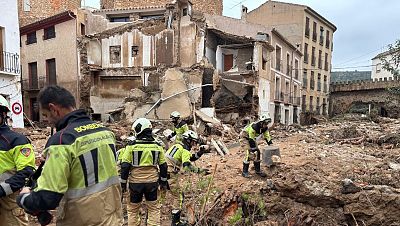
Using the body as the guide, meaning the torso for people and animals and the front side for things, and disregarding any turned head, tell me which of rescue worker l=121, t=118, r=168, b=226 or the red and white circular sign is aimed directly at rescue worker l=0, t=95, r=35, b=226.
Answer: the red and white circular sign

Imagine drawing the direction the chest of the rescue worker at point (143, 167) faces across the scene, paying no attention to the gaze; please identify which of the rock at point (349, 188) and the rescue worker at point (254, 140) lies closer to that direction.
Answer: the rescue worker

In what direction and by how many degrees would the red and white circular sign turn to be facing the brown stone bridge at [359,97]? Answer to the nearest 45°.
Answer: approximately 90° to its left

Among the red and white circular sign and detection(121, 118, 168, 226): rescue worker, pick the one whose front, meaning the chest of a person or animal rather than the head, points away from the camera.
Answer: the rescue worker

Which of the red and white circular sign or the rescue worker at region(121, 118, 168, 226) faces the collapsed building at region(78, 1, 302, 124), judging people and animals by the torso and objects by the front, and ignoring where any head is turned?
the rescue worker

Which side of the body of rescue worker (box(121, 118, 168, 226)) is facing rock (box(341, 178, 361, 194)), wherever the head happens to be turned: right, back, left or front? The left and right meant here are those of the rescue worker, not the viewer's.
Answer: right

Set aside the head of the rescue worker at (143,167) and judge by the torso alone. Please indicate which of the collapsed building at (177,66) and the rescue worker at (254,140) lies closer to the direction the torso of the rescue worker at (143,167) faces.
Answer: the collapsed building

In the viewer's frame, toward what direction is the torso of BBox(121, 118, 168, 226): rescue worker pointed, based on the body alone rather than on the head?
away from the camera

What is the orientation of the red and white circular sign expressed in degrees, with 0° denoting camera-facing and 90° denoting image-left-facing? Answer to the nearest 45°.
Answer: approximately 0°

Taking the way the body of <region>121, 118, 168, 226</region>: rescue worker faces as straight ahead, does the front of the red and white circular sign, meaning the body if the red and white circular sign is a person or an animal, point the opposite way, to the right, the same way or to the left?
the opposite way

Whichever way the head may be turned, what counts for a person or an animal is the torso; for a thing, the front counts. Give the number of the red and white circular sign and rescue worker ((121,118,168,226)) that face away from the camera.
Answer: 1

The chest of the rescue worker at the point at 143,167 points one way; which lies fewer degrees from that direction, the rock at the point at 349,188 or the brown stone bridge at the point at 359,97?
the brown stone bridge

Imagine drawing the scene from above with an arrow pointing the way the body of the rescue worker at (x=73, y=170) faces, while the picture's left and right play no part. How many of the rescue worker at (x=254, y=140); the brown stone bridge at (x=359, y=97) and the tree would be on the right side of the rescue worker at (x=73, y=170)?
3
